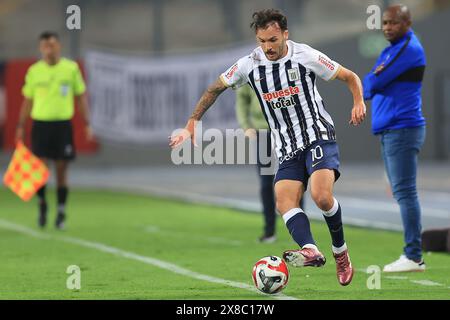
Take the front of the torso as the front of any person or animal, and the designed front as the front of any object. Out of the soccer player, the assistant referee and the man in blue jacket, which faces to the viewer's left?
the man in blue jacket

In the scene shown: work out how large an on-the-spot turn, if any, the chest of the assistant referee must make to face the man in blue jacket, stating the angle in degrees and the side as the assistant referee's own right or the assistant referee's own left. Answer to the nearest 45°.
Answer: approximately 45° to the assistant referee's own left

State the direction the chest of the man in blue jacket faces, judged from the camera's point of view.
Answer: to the viewer's left

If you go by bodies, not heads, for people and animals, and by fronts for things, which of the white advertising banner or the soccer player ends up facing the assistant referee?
the white advertising banner

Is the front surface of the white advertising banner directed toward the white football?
yes

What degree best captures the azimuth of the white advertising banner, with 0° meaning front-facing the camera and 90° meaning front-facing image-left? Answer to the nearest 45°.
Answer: approximately 0°

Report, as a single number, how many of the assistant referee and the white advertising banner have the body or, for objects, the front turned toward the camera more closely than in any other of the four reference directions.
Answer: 2

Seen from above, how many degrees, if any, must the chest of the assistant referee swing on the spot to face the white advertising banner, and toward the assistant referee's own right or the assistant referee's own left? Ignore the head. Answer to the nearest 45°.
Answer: approximately 180°

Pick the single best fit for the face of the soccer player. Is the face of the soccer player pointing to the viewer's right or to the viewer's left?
to the viewer's left

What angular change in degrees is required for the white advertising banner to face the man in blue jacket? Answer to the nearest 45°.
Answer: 0° — it already faces them
